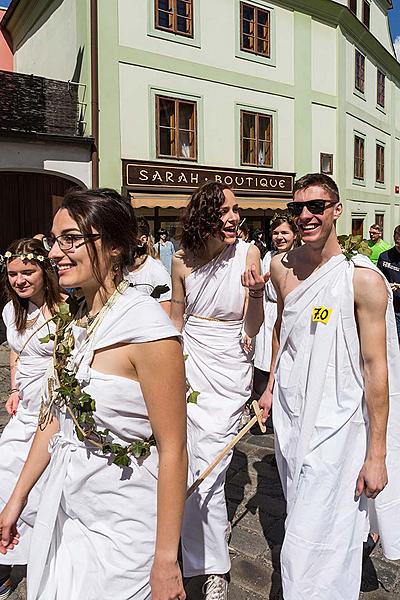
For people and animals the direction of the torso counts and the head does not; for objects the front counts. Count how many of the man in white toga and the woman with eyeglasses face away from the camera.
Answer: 0

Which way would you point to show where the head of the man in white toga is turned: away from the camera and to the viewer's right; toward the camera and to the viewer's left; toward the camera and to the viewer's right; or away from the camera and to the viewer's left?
toward the camera and to the viewer's left

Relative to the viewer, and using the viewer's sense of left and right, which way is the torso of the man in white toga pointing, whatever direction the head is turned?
facing the viewer and to the left of the viewer

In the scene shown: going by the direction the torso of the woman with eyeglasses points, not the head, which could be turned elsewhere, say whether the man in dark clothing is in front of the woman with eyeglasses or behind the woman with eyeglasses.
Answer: behind

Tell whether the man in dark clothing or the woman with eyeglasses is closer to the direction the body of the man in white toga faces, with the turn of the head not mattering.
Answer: the woman with eyeglasses

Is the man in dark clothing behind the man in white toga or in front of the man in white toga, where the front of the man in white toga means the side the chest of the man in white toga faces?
behind
